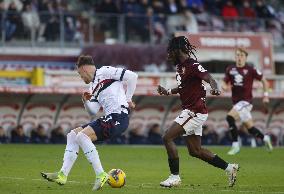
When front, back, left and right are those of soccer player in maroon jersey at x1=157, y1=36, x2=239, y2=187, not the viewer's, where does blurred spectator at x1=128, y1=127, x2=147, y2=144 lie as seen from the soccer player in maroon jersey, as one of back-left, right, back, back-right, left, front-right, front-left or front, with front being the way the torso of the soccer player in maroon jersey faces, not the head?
right

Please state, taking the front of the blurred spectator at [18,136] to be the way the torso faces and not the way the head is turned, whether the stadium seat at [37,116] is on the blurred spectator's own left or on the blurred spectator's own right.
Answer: on the blurred spectator's own left

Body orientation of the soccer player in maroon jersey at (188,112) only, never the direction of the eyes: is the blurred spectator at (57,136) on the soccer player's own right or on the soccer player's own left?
on the soccer player's own right

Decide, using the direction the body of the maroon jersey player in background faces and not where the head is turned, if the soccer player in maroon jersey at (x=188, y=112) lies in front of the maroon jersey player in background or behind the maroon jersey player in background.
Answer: in front

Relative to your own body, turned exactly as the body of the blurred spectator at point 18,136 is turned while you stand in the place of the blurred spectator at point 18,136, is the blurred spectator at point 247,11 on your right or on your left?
on your left

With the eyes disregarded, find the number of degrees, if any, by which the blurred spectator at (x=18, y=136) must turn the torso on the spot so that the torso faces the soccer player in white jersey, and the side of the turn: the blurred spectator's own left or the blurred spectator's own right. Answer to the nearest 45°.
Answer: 0° — they already face them
